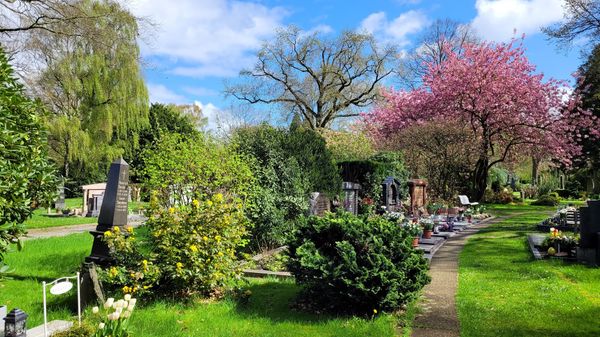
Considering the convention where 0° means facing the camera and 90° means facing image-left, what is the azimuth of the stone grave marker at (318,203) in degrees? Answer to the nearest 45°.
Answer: approximately 315°

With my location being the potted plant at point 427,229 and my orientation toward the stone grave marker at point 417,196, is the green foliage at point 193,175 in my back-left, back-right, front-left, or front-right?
back-left

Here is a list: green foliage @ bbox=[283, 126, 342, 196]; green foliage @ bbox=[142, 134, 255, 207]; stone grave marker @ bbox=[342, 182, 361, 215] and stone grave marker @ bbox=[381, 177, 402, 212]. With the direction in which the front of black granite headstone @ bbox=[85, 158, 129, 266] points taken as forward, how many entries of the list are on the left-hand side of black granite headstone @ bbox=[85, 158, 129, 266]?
4

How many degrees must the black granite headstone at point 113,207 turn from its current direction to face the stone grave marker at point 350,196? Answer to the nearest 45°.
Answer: approximately 90° to its left

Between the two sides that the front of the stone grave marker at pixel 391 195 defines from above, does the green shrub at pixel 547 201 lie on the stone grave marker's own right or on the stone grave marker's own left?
on the stone grave marker's own left

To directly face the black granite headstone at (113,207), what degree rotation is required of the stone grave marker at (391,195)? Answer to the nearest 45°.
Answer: approximately 45° to its right

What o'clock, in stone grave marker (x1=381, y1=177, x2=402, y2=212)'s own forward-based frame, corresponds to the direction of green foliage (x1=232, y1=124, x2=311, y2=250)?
The green foliage is roughly at 2 o'clock from the stone grave marker.

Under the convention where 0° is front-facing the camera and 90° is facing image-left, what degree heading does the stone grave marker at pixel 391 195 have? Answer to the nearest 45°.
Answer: approximately 315°

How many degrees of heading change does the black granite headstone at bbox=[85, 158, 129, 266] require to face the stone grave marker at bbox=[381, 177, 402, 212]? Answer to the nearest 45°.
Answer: approximately 90° to its left

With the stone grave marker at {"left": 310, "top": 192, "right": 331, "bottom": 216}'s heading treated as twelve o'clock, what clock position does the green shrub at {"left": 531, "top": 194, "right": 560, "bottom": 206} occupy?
The green shrub is roughly at 9 o'clock from the stone grave marker.

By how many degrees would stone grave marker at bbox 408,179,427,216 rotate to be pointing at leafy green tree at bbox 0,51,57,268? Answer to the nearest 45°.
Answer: approximately 45° to its right

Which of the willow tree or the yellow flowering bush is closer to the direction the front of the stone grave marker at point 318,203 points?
the yellow flowering bush

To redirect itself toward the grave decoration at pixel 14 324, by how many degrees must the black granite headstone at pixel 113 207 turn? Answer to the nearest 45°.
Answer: approximately 45° to its right

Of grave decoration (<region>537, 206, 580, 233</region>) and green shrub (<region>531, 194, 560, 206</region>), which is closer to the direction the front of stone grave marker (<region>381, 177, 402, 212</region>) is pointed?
the grave decoration

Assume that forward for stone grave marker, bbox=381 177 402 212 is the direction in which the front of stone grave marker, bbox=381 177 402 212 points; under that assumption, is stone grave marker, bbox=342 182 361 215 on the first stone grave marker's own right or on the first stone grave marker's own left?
on the first stone grave marker's own right
